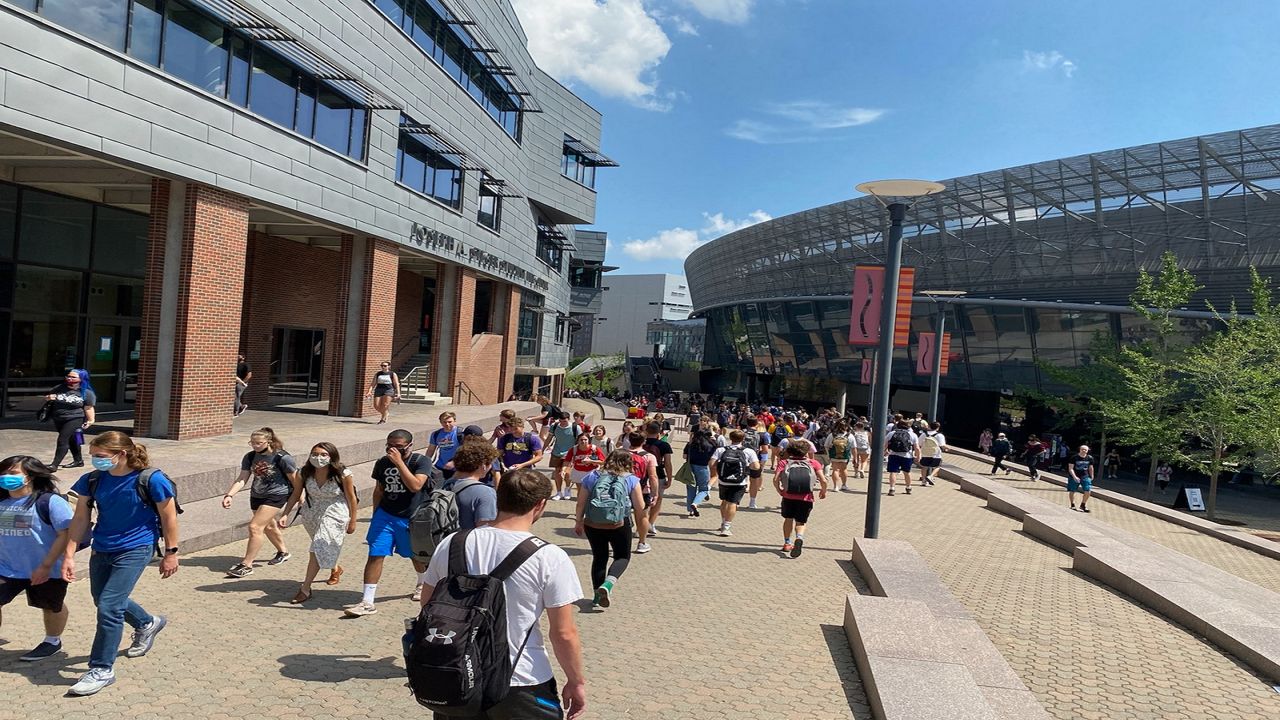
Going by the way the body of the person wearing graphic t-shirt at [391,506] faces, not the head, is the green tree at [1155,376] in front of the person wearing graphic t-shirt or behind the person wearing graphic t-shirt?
behind

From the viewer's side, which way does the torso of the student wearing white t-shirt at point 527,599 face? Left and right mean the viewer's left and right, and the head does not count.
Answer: facing away from the viewer and to the right of the viewer

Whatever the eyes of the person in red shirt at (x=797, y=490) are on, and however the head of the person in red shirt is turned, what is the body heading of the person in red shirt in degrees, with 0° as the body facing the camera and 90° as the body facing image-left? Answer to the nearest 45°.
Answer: approximately 180°

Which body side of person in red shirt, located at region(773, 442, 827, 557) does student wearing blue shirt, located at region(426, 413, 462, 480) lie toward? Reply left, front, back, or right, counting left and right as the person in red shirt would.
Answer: left

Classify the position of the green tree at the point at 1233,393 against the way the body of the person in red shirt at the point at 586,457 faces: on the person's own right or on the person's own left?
on the person's own left

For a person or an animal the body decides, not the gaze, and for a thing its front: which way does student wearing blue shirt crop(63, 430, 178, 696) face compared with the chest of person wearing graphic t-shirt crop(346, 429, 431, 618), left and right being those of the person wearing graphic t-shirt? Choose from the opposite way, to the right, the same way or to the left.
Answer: the same way

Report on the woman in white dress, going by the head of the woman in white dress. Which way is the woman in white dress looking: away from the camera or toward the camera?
toward the camera

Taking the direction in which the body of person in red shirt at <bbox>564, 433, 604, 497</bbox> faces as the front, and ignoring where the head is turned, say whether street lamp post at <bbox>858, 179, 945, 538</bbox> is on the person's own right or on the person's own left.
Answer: on the person's own left

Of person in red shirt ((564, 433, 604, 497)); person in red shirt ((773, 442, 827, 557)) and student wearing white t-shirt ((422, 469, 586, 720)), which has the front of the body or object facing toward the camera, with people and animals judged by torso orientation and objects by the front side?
person in red shirt ((564, 433, 604, 497))

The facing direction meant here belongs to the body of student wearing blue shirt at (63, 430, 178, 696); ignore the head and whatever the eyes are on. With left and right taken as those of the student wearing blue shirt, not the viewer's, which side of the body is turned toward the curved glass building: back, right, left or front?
back

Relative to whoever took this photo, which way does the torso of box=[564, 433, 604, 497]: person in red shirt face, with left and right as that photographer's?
facing the viewer

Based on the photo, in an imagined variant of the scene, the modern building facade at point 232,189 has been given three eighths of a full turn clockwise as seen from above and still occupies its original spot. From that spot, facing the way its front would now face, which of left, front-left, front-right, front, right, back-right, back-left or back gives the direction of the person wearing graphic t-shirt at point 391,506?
left

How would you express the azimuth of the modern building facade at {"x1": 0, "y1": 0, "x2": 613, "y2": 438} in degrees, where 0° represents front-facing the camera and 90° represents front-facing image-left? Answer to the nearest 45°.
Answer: approximately 315°

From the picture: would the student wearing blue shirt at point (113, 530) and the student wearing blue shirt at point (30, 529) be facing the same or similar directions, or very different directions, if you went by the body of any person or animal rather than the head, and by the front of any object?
same or similar directions

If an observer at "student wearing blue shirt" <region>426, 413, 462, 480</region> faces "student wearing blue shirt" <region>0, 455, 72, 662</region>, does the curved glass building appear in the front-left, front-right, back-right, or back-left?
back-left

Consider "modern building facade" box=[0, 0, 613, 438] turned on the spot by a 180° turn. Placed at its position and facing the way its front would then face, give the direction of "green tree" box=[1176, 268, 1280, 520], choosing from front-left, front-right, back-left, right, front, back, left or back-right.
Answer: back-right

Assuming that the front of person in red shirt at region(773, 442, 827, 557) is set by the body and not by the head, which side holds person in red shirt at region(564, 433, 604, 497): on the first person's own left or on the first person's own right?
on the first person's own left

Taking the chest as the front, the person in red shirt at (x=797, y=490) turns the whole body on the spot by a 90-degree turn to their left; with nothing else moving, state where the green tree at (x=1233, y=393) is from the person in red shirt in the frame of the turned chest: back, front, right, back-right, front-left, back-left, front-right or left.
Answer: back-right

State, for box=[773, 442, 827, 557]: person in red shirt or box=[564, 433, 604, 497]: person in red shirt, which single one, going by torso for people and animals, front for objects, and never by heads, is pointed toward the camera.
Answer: box=[564, 433, 604, 497]: person in red shirt

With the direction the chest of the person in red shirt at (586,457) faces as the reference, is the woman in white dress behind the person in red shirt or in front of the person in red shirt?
in front
